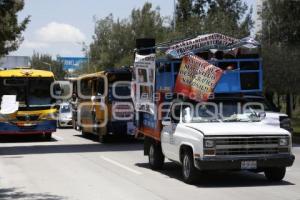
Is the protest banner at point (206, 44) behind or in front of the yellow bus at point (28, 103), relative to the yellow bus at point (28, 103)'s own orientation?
in front

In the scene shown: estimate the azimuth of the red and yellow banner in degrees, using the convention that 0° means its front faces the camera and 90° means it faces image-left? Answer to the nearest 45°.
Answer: approximately 0°

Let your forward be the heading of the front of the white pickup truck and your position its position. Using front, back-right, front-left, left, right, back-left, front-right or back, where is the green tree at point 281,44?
back-left
